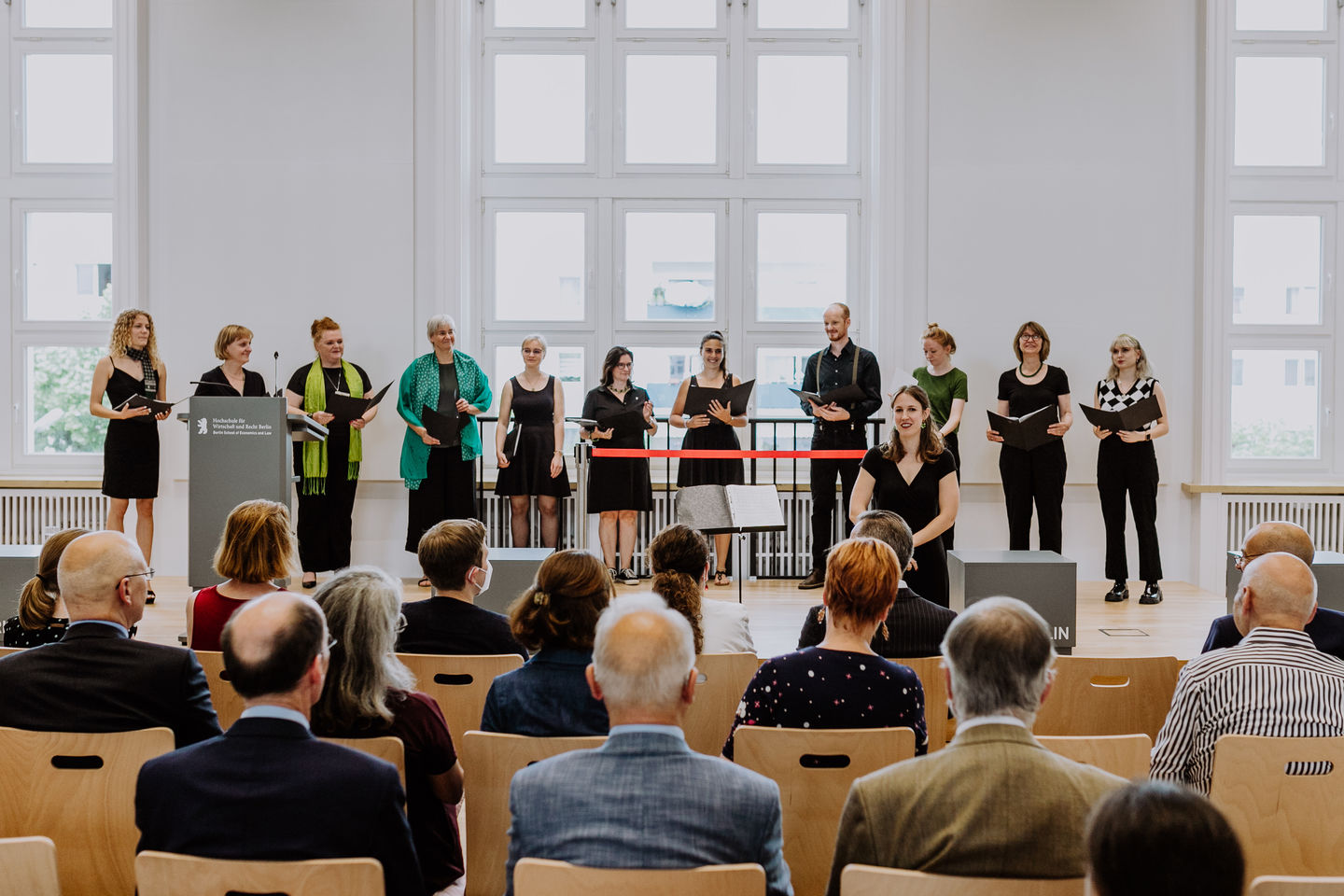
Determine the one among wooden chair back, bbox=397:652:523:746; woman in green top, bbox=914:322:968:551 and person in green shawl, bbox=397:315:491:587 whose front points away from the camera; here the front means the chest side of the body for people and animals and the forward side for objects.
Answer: the wooden chair back

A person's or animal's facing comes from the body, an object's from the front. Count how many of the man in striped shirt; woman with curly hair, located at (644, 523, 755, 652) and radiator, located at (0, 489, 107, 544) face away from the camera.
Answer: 2

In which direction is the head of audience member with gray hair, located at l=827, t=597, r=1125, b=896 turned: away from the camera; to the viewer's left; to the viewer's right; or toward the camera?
away from the camera

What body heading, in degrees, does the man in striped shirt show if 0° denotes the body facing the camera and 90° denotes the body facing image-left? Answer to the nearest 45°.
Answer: approximately 180°

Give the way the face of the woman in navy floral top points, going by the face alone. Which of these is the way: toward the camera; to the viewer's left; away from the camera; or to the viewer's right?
away from the camera

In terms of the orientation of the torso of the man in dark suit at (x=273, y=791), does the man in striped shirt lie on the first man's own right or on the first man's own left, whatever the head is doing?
on the first man's own right

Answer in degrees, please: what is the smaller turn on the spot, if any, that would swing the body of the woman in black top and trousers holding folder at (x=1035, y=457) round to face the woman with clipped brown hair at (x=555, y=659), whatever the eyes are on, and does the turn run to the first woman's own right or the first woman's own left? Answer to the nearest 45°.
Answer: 0° — they already face them

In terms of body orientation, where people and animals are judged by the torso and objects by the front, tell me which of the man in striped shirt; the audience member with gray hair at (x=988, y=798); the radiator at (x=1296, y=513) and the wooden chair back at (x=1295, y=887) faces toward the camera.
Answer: the radiator

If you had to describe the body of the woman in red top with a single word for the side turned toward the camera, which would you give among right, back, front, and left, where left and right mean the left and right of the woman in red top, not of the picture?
back

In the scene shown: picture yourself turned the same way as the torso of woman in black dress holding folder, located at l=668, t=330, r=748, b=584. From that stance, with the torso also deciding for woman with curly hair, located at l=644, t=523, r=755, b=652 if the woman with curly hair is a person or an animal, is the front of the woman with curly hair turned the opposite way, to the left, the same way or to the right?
the opposite way

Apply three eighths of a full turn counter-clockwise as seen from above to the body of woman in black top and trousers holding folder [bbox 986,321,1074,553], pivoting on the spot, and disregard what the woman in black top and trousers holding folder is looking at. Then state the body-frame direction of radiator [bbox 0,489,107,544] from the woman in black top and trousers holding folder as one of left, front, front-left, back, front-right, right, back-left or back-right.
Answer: back-left

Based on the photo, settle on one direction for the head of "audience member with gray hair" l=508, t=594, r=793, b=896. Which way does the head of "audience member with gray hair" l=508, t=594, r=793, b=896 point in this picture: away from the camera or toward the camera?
away from the camera

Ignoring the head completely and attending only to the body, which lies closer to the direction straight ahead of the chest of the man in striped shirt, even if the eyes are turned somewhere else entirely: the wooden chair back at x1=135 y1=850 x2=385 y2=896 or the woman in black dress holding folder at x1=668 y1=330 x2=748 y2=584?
the woman in black dress holding folder

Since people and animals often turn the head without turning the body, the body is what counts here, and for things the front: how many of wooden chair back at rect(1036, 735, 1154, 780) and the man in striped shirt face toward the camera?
0

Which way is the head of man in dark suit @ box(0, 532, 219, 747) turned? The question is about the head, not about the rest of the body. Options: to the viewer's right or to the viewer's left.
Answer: to the viewer's right

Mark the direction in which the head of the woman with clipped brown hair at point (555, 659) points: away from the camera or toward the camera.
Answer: away from the camera

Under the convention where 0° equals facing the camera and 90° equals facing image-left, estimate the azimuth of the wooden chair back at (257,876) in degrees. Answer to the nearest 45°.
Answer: approximately 180°

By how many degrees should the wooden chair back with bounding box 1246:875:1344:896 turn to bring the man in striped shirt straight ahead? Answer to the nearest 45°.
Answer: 0° — it already faces them
